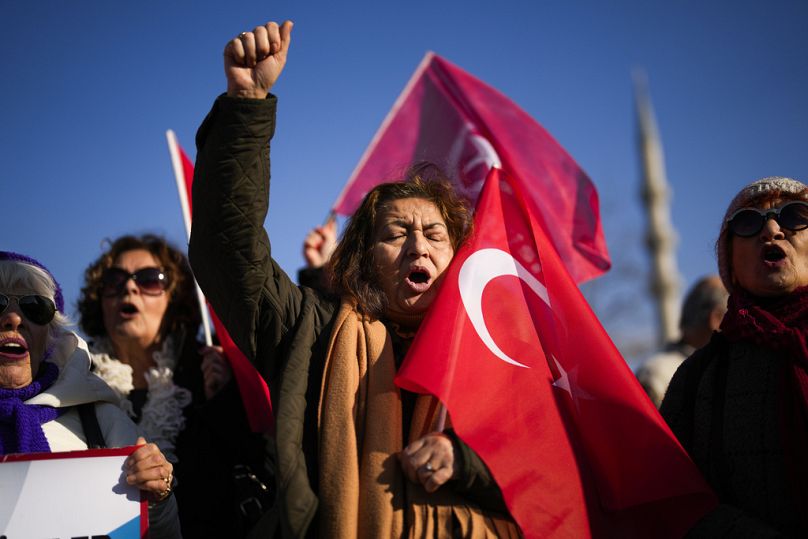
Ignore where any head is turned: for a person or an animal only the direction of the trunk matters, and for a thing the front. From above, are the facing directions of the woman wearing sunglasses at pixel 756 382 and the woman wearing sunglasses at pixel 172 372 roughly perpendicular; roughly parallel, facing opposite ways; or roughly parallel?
roughly parallel

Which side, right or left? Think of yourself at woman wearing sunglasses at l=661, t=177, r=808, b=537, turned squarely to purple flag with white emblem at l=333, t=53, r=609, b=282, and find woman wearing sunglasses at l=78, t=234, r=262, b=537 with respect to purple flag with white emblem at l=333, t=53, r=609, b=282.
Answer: left

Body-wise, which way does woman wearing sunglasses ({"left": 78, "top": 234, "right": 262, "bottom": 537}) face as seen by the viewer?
toward the camera

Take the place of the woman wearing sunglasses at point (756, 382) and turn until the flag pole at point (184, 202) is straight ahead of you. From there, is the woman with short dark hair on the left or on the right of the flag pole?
left

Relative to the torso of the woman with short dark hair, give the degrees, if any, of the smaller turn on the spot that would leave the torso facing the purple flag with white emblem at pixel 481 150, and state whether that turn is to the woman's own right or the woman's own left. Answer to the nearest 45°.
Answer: approximately 135° to the woman's own left

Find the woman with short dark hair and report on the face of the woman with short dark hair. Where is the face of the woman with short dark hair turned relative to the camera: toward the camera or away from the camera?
toward the camera

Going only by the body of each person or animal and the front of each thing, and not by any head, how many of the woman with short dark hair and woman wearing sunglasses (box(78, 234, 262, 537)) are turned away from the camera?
0

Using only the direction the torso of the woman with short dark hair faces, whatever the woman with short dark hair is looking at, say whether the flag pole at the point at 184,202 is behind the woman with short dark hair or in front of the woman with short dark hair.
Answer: behind

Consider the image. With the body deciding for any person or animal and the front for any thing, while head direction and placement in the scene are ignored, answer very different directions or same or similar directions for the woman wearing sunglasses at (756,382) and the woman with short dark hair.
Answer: same or similar directions

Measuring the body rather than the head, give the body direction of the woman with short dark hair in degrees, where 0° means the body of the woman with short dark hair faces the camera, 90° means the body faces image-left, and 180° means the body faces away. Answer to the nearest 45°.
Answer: approximately 315°

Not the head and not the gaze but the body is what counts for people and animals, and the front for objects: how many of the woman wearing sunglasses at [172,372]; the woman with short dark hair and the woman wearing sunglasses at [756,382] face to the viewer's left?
0
